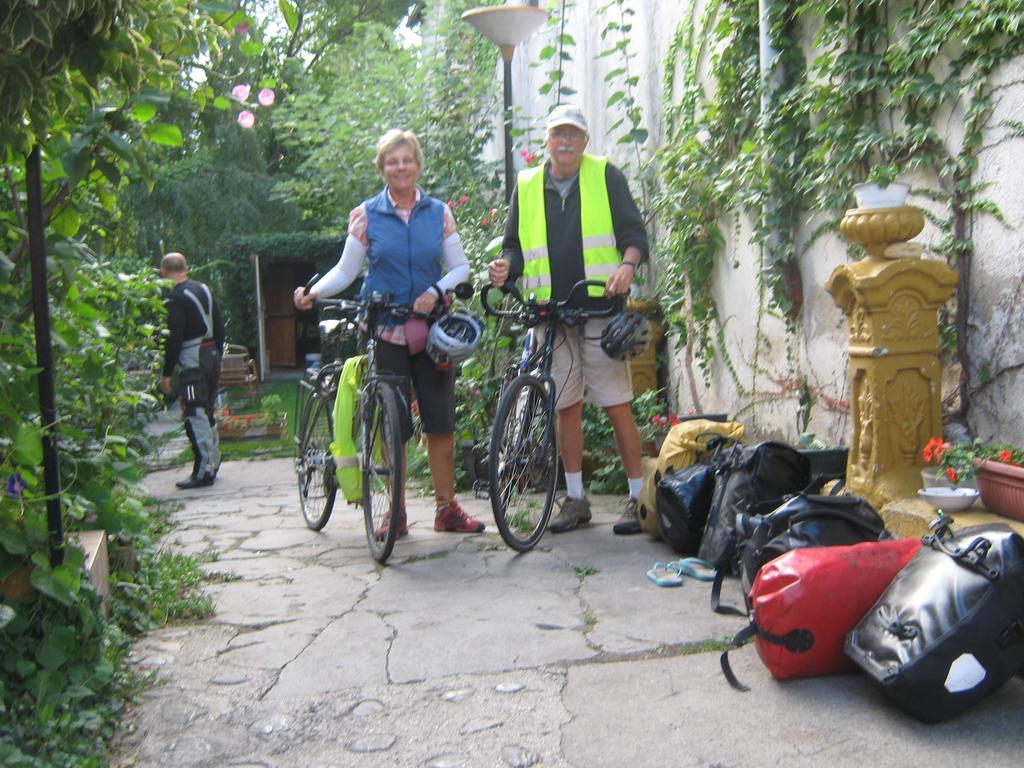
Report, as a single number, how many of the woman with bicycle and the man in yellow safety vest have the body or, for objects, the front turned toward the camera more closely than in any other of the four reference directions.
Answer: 2

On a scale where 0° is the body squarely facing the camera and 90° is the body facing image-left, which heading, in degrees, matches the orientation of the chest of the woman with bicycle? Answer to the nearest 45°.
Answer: approximately 0°

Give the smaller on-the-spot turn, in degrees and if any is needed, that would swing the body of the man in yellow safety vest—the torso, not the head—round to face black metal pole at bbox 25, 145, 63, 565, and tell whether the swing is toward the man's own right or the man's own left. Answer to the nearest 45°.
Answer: approximately 45° to the man's own right

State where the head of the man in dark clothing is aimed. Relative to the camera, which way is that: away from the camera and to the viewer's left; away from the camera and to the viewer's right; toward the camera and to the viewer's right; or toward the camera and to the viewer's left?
away from the camera and to the viewer's left
